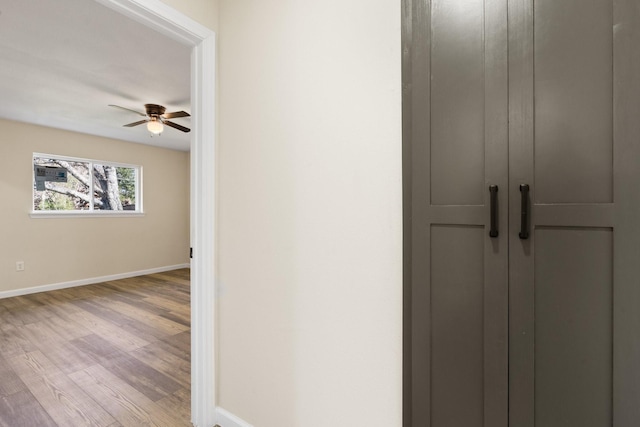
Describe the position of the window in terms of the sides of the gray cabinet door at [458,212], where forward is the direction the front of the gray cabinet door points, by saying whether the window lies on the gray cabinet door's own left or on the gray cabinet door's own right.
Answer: on the gray cabinet door's own right

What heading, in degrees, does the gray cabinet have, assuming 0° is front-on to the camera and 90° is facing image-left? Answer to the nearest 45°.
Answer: approximately 0°

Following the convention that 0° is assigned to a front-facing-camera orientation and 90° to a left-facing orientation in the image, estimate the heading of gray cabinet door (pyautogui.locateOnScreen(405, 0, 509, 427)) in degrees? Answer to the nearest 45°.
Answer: approximately 0°

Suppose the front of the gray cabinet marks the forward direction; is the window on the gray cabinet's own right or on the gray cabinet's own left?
on the gray cabinet's own right
